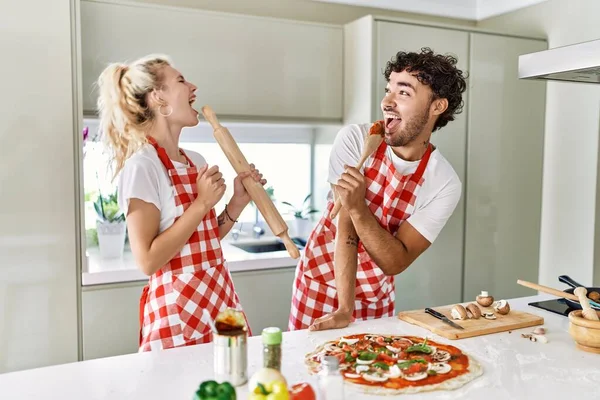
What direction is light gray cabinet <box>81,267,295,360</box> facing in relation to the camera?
toward the camera

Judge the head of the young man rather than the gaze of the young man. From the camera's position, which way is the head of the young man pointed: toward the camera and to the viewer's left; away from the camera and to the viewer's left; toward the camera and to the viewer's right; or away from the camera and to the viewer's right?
toward the camera and to the viewer's left

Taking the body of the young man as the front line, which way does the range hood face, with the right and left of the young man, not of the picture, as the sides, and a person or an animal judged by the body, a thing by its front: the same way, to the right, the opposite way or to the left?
the same way

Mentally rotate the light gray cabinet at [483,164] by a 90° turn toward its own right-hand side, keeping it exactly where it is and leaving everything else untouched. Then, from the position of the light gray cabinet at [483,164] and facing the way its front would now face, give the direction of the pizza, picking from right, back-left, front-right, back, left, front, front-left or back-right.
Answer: front-left

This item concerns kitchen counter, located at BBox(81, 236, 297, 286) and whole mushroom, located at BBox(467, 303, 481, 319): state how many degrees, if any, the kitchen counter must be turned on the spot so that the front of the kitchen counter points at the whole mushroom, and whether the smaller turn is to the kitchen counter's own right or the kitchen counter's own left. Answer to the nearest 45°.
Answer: approximately 45° to the kitchen counter's own left

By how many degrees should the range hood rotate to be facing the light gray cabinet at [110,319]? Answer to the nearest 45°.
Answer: approximately 45° to its right

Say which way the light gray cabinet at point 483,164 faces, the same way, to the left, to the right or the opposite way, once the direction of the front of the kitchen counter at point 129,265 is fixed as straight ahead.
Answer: the same way

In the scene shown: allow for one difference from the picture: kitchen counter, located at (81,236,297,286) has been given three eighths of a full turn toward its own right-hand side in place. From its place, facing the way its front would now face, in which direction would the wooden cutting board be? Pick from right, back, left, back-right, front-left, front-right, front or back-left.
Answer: back

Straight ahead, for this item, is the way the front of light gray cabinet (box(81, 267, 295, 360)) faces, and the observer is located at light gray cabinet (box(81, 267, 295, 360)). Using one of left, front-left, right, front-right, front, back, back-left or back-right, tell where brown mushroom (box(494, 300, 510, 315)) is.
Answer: front-left

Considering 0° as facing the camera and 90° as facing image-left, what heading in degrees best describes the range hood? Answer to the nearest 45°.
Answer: approximately 45°

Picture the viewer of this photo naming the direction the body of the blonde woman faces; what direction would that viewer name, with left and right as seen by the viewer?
facing the viewer and to the right of the viewer

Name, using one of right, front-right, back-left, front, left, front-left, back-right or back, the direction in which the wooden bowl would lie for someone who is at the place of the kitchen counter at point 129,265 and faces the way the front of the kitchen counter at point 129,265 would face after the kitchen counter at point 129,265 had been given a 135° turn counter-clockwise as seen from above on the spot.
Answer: right

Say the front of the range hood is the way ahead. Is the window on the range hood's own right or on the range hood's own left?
on the range hood's own right

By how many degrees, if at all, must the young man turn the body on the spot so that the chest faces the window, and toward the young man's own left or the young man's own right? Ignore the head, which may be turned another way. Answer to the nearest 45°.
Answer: approximately 90° to the young man's own right

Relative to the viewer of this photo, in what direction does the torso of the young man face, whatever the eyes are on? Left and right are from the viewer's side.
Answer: facing the viewer and to the left of the viewer

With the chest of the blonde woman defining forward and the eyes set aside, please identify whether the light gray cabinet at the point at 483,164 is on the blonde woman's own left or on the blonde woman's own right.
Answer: on the blonde woman's own left

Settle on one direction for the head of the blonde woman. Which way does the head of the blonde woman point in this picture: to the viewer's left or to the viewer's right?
to the viewer's right

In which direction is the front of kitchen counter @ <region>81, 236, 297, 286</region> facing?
toward the camera

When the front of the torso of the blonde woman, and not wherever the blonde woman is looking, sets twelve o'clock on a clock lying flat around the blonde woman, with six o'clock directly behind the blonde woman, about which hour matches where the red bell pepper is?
The red bell pepper is roughly at 1 o'clock from the blonde woman.
